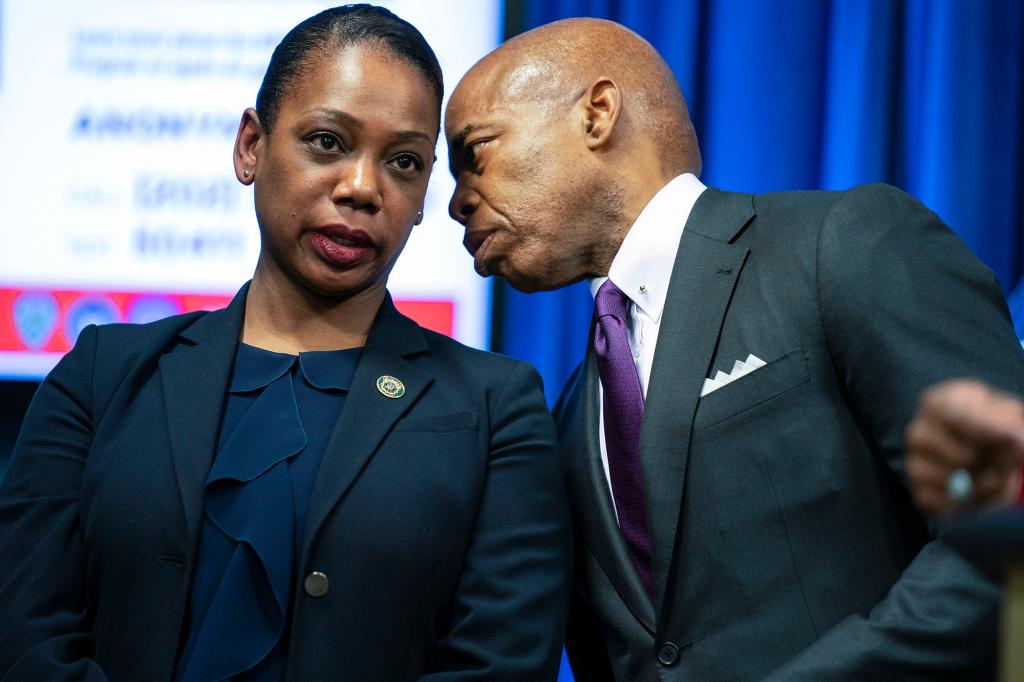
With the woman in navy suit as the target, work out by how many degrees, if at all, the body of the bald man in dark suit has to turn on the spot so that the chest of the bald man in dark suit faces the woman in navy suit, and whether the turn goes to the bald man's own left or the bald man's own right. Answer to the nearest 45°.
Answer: approximately 45° to the bald man's own right

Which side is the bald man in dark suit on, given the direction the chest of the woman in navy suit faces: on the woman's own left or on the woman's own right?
on the woman's own left

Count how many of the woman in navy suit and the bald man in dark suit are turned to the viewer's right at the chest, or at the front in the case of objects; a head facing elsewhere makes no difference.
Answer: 0

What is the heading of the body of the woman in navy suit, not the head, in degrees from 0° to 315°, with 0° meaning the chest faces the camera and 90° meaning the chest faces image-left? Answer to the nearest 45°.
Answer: approximately 0°

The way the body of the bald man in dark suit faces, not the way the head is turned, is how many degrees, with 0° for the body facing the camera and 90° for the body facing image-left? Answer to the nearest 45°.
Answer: approximately 45°

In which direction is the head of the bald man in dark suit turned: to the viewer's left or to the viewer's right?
to the viewer's left
